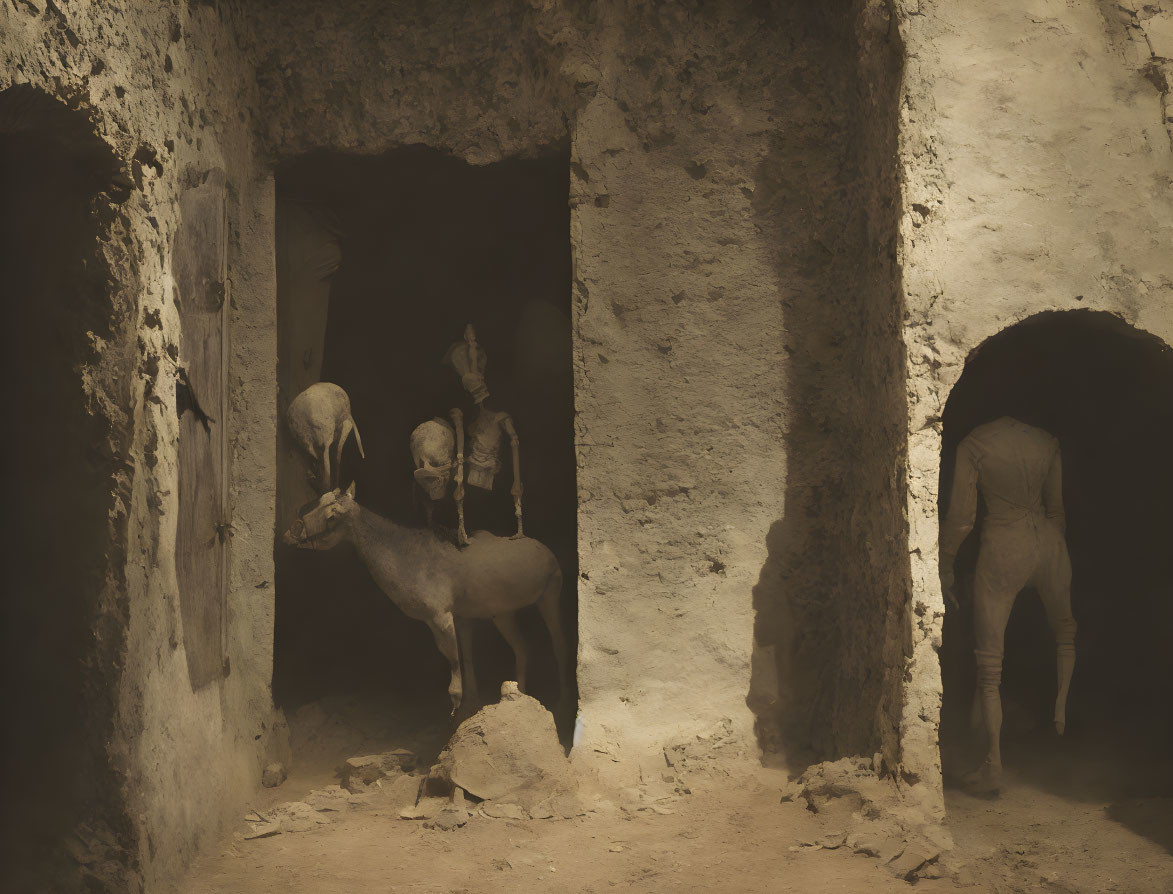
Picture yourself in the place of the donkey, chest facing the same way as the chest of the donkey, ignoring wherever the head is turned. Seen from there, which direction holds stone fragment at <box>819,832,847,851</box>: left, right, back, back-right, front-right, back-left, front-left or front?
back-left

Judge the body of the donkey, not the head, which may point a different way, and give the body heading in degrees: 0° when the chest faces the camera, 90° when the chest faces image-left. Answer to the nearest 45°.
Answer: approximately 90°

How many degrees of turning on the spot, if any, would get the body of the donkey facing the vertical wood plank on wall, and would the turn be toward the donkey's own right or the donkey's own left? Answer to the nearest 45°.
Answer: approximately 45° to the donkey's own left

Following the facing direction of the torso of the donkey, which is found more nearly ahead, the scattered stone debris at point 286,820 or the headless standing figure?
the scattered stone debris

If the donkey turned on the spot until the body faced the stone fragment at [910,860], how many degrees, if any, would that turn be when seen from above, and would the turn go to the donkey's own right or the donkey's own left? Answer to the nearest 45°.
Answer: approximately 135° to the donkey's own left

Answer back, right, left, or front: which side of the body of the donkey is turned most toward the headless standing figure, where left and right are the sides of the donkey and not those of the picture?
back
